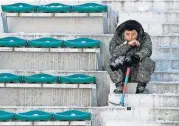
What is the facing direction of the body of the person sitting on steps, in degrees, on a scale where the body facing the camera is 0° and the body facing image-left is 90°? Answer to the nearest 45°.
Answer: approximately 0°
